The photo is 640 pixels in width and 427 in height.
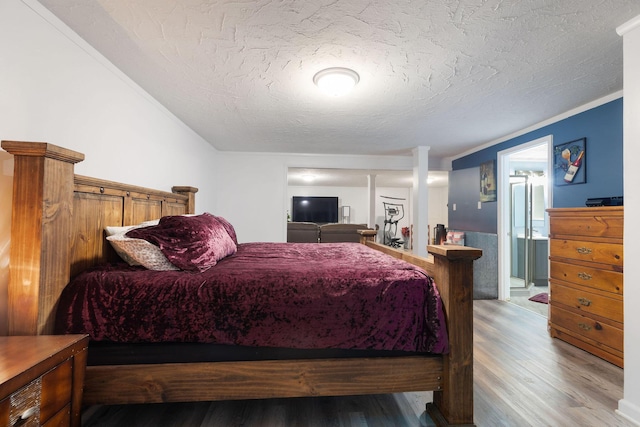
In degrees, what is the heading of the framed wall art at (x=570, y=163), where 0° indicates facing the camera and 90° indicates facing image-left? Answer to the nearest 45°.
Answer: approximately 45°

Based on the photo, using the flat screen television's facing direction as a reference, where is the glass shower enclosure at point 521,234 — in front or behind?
in front

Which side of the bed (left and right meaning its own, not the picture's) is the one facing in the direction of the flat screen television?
left

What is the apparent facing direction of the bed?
to the viewer's right

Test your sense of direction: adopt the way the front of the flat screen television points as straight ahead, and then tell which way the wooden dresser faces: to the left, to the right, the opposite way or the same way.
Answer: to the right

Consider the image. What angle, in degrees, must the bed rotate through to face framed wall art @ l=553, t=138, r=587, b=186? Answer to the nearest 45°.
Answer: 0° — it already faces it

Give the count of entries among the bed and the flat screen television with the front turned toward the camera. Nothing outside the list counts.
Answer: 1

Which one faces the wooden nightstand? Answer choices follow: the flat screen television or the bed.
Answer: the flat screen television
